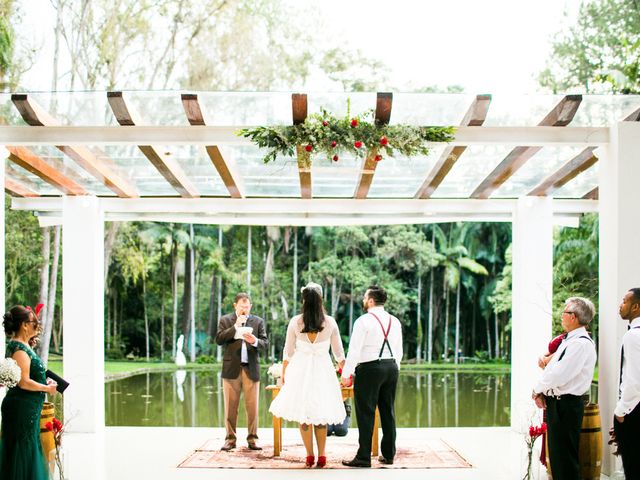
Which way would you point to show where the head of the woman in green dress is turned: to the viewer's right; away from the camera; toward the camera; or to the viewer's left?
to the viewer's right

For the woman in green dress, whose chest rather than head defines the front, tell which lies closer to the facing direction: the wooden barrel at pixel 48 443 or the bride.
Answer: the bride

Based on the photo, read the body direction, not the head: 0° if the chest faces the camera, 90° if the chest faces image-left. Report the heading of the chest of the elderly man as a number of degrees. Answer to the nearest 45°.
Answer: approximately 90°

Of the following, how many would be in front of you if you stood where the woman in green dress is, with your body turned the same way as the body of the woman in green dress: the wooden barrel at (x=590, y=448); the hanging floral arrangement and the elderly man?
3

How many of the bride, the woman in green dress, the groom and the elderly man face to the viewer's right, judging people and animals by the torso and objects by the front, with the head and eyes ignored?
1

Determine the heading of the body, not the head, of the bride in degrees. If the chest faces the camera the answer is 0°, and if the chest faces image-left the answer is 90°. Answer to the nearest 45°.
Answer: approximately 180°

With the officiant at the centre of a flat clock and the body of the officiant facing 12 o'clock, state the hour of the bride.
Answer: The bride is roughly at 11 o'clock from the officiant.

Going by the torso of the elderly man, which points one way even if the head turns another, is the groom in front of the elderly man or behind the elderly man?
in front

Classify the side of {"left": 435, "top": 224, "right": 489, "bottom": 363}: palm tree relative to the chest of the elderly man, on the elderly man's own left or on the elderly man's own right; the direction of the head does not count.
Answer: on the elderly man's own right

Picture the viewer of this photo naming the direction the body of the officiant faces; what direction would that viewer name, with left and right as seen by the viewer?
facing the viewer

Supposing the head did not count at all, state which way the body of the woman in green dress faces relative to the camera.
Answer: to the viewer's right

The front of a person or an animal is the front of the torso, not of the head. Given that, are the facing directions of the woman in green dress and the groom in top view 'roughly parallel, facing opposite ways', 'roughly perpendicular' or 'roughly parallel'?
roughly perpendicular

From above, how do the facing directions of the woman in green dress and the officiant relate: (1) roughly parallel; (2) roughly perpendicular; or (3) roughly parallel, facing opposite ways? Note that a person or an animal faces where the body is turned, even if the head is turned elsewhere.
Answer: roughly perpendicular

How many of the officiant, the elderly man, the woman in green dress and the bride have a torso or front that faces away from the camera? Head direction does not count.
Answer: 1

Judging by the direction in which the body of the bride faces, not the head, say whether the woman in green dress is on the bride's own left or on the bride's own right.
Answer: on the bride's own left

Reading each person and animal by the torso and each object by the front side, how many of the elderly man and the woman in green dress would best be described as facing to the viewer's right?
1

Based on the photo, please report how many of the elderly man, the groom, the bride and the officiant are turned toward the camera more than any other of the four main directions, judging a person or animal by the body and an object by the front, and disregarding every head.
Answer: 1

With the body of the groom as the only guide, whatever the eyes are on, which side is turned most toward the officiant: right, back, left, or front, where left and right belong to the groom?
front
